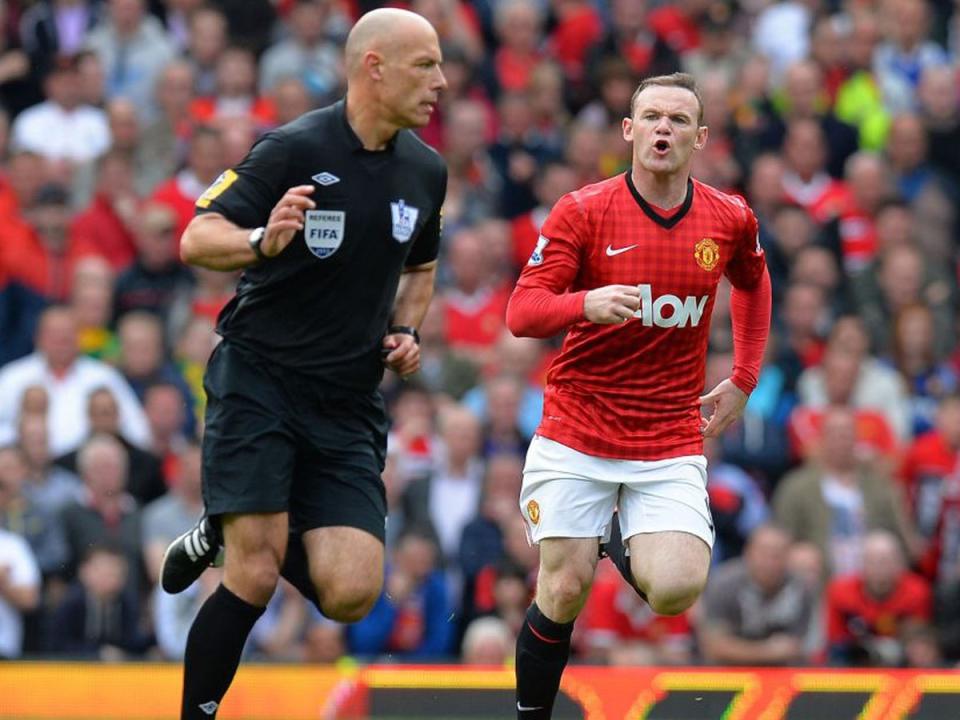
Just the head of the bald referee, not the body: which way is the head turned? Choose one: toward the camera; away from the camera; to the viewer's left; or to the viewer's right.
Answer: to the viewer's right

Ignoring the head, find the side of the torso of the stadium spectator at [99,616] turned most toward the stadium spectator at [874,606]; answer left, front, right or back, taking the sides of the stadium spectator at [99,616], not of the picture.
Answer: left
